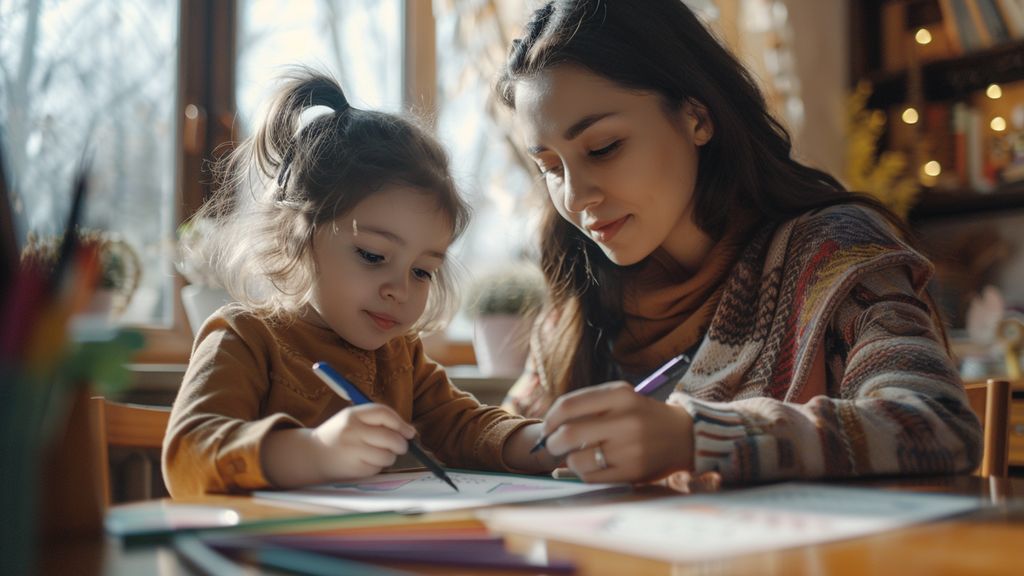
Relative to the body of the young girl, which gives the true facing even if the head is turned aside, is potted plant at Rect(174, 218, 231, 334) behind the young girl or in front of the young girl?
behind

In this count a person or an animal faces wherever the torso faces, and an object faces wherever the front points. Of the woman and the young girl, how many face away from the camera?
0

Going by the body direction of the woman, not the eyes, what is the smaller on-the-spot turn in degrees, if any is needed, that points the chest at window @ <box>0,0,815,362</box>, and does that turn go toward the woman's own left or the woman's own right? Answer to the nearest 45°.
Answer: approximately 90° to the woman's own right

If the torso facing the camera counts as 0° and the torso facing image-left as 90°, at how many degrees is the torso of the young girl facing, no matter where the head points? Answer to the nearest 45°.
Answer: approximately 315°

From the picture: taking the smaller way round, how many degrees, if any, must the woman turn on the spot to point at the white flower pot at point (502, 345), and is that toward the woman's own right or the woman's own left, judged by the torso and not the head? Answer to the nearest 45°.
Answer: approximately 90° to the woman's own right

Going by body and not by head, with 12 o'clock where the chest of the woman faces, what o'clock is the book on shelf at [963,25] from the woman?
The book on shelf is roughly at 5 o'clock from the woman.

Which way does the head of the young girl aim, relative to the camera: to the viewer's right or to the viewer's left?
to the viewer's right

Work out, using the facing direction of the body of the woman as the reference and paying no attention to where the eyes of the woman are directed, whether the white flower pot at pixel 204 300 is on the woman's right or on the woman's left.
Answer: on the woman's right

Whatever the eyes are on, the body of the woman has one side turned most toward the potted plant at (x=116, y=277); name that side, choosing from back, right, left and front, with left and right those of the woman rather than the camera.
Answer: right

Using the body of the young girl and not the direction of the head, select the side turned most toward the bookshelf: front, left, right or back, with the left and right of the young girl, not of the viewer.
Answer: left

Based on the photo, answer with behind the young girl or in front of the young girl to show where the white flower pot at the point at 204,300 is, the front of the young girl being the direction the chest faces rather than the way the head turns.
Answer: behind

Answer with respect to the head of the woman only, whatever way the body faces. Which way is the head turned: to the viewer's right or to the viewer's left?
to the viewer's left

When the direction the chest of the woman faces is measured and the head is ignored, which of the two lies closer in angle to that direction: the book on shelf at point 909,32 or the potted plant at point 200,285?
the potted plant

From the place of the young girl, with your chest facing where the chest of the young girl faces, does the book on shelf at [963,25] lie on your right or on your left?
on your left
